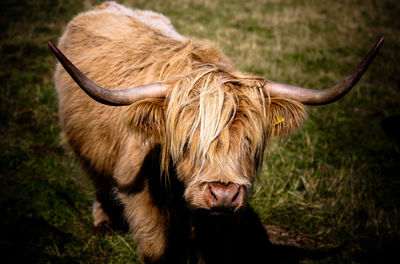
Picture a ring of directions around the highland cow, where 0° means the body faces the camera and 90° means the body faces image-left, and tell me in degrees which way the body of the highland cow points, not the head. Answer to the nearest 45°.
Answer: approximately 315°
